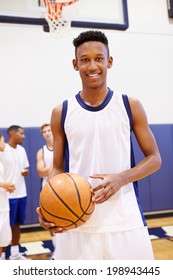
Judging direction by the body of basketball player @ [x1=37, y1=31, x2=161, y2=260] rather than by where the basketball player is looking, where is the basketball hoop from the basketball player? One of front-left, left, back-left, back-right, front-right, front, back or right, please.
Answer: back

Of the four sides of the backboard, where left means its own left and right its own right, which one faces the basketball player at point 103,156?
front

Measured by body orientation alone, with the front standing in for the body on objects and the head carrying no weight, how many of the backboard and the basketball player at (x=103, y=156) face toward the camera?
2

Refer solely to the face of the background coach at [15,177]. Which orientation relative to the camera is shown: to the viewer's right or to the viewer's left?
to the viewer's right

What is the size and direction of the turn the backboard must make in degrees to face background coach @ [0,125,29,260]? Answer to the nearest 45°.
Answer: approximately 45° to its right

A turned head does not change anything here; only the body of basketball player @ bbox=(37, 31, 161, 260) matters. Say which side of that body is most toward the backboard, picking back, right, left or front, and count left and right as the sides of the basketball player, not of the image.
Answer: back

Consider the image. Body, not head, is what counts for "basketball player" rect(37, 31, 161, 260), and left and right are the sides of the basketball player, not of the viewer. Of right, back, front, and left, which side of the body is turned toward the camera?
front
